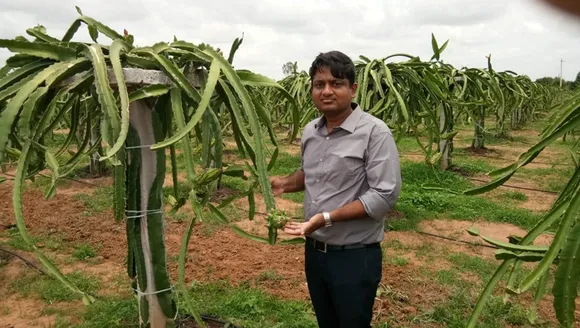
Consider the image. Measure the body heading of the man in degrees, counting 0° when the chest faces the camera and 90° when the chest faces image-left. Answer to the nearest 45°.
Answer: approximately 45°

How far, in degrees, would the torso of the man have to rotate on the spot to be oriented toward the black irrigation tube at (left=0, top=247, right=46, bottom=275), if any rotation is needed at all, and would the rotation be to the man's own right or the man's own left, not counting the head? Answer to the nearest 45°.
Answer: approximately 90° to the man's own right
